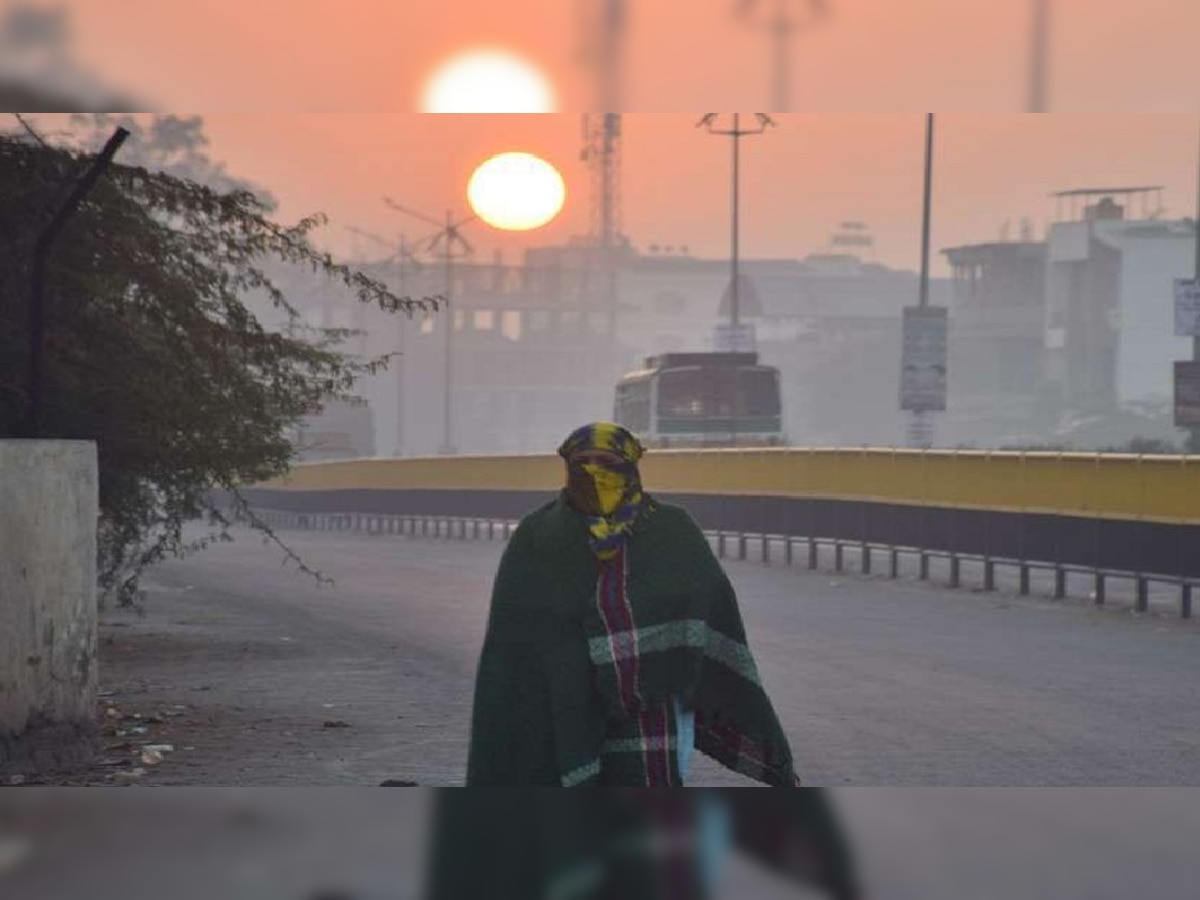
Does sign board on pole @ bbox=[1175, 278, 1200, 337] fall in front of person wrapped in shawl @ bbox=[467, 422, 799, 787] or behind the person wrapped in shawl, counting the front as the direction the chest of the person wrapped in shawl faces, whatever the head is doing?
behind

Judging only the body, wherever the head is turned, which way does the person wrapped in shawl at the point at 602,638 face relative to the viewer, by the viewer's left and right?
facing the viewer

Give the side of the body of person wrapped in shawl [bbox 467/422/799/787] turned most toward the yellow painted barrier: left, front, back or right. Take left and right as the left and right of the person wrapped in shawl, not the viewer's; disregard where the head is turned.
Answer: back

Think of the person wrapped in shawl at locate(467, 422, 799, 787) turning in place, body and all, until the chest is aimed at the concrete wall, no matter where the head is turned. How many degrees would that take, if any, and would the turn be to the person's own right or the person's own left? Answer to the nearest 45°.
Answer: approximately 135° to the person's own right
